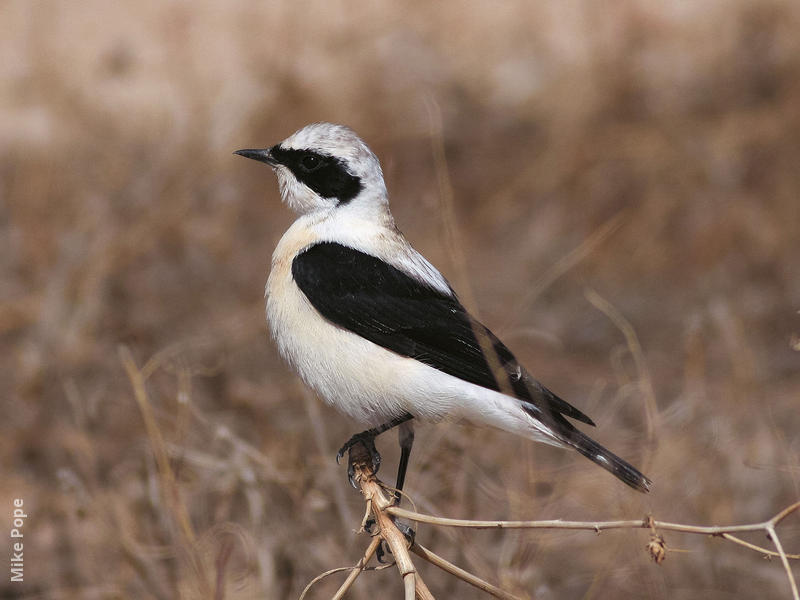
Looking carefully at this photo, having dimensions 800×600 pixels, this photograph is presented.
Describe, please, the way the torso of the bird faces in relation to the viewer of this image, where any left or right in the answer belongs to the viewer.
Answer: facing to the left of the viewer

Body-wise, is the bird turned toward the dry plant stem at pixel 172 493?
yes
